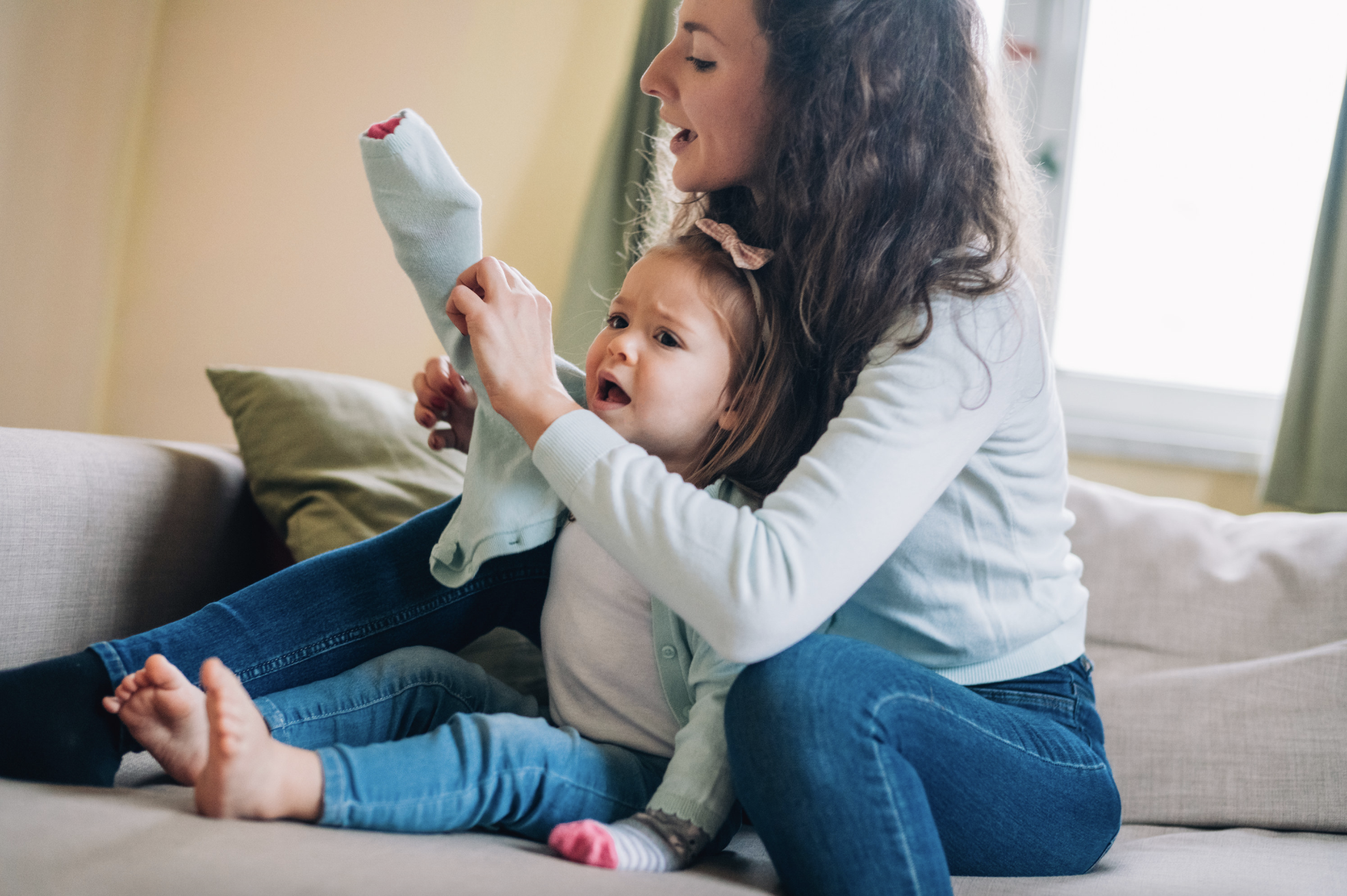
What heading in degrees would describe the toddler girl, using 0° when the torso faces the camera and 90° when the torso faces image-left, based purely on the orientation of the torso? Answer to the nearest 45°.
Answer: approximately 45°

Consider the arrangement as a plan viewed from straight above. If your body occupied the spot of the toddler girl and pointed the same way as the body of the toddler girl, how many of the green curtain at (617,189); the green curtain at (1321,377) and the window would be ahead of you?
0

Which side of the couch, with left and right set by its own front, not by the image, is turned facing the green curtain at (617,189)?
back

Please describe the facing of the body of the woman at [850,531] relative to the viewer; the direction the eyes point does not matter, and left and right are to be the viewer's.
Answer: facing to the left of the viewer

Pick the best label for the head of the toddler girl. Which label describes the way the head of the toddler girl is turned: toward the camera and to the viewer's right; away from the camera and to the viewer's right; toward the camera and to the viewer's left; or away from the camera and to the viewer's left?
toward the camera and to the viewer's left

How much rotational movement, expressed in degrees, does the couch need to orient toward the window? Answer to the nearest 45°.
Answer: approximately 135° to its left

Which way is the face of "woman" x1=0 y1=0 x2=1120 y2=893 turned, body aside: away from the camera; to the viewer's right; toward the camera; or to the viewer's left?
to the viewer's left

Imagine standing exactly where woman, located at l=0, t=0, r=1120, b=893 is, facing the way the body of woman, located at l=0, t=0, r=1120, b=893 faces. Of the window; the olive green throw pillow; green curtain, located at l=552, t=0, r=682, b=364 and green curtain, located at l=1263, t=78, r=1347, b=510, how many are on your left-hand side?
0

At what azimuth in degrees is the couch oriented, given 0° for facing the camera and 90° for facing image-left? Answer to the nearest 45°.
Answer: approximately 0°

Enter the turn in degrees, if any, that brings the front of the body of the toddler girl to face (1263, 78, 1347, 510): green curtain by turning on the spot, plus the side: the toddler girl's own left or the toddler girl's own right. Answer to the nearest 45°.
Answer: approximately 180°

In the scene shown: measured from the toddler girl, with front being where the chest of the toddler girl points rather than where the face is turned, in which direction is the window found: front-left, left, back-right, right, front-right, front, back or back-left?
back

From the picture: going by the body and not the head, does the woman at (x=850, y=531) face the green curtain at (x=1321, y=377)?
no

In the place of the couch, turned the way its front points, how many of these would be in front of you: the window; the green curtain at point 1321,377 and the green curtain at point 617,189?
0

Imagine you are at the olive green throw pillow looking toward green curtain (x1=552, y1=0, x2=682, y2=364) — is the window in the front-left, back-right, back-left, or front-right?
front-right
